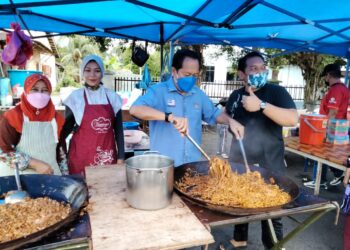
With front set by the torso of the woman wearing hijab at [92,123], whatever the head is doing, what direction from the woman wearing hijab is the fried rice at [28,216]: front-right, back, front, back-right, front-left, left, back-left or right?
front

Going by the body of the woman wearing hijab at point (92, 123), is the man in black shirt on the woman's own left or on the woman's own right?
on the woman's own left

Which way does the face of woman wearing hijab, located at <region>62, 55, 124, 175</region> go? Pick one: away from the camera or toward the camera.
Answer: toward the camera

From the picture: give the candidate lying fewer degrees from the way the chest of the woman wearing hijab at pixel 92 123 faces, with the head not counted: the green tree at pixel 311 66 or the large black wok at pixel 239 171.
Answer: the large black wok

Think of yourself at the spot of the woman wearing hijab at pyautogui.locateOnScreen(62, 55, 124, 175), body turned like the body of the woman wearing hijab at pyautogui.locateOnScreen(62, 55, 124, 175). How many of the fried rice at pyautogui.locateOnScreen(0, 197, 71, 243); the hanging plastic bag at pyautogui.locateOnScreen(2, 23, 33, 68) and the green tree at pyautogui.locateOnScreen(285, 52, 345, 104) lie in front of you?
1

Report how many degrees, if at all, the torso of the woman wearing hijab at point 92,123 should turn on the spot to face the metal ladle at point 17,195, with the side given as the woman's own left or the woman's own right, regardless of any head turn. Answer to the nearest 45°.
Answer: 0° — they already face it

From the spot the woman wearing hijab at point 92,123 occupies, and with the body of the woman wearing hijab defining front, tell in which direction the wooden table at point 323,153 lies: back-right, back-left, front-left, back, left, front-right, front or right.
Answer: left

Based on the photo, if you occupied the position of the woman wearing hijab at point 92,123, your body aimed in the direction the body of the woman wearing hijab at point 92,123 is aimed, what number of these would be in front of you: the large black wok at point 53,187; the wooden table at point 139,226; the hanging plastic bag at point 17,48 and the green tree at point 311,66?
2

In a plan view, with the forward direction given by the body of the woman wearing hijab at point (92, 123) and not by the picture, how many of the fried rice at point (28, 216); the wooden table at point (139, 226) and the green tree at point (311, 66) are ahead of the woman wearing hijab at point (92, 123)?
2

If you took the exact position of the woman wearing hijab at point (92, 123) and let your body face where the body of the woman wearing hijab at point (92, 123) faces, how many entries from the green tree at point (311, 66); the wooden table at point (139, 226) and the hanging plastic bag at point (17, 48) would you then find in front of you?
1

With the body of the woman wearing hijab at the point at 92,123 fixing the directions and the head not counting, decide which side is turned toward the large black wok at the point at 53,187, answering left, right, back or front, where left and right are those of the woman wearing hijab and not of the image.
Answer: front

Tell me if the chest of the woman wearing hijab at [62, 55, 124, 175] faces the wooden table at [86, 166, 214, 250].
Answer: yes

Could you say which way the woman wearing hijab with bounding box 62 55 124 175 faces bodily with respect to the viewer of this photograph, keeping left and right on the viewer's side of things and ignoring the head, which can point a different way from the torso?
facing the viewer

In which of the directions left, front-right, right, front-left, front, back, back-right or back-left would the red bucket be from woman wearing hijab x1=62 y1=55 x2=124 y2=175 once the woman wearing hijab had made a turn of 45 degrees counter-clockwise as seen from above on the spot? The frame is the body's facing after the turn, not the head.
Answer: front-left

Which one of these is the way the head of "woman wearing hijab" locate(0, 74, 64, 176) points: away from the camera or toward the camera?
toward the camera
